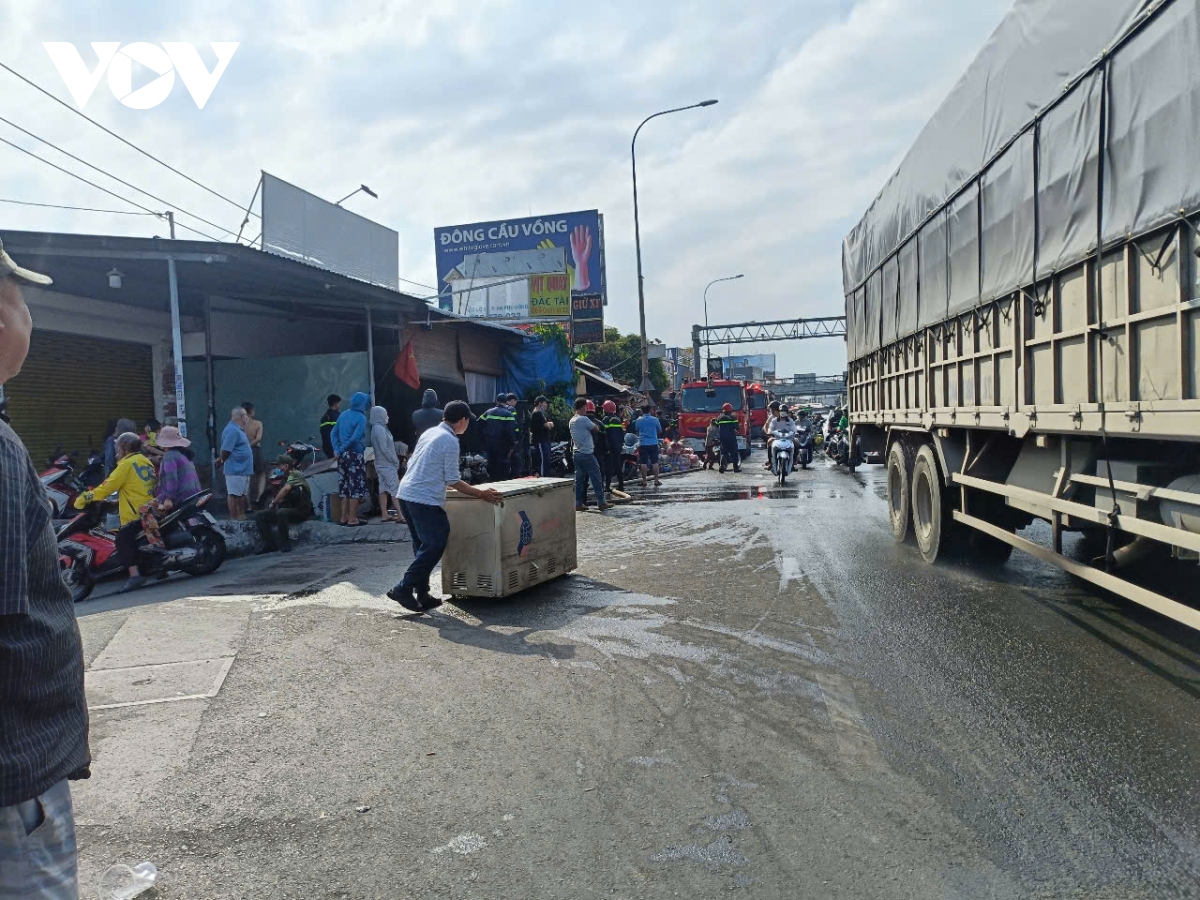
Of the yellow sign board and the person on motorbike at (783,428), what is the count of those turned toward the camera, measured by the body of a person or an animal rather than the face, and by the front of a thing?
2

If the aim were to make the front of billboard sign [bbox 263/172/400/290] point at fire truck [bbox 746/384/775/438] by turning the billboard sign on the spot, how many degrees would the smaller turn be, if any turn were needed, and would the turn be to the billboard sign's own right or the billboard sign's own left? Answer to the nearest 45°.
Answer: approximately 90° to the billboard sign's own left

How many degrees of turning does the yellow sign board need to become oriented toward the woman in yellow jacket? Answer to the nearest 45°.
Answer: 0° — it already faces them

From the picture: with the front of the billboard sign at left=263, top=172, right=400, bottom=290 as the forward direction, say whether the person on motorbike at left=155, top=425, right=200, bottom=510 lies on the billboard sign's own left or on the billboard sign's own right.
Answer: on the billboard sign's own right

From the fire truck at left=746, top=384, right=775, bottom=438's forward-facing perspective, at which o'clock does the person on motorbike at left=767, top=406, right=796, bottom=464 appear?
The person on motorbike is roughly at 12 o'clock from the fire truck.

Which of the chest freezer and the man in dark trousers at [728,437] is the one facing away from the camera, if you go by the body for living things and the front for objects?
the man in dark trousers

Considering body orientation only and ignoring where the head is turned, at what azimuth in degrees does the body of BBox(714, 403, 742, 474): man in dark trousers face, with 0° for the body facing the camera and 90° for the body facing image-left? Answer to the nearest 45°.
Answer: approximately 180°

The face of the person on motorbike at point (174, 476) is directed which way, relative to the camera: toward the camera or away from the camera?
away from the camera

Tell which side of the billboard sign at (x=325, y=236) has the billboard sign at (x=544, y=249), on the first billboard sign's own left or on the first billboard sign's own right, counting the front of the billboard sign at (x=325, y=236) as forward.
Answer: on the first billboard sign's own left
